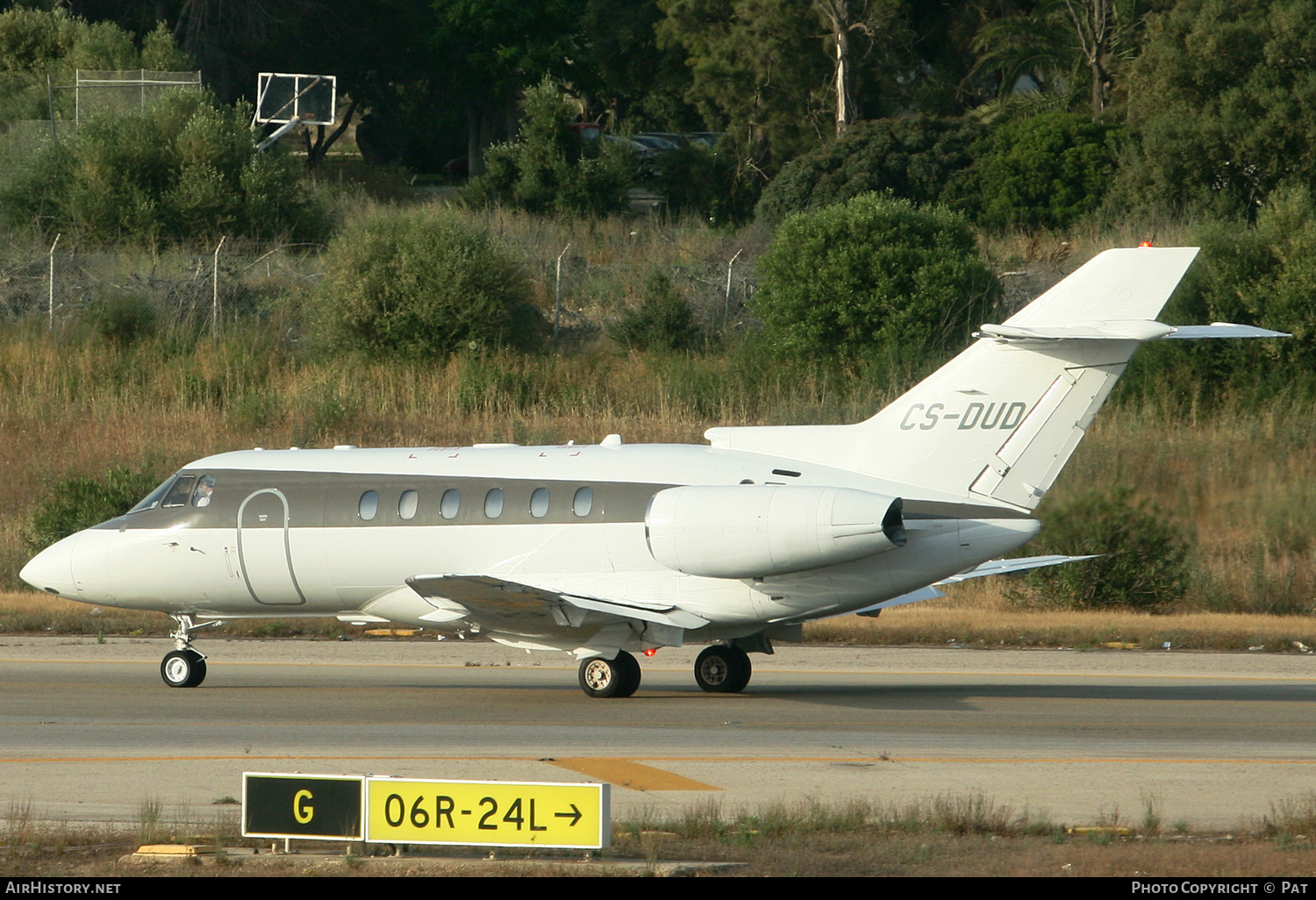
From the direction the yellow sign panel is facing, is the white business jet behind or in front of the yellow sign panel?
behind

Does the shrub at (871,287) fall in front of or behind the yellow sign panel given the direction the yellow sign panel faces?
behind

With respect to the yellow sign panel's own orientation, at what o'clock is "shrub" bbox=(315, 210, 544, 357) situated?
The shrub is roughly at 6 o'clock from the yellow sign panel.

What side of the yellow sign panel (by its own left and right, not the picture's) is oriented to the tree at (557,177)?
back

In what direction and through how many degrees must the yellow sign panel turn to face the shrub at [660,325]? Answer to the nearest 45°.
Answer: approximately 180°

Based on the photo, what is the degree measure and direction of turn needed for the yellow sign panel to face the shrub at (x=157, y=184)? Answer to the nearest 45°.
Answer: approximately 180°

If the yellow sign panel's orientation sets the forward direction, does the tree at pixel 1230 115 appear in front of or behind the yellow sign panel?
behind

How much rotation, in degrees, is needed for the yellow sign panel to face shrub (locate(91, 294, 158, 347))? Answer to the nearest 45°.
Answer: approximately 180°

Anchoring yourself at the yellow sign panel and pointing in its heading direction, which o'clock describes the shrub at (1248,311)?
The shrub is roughly at 7 o'clock from the yellow sign panel.

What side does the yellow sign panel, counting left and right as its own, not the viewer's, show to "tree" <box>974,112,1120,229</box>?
back

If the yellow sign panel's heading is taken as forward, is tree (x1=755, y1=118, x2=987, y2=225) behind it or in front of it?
behind

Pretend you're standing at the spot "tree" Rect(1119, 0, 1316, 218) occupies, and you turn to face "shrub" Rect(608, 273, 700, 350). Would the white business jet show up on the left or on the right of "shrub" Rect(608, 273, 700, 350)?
left

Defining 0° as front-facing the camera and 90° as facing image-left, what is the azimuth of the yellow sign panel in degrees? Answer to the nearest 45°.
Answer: approximately 0°

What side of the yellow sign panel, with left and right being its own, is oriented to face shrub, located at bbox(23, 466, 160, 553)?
back
